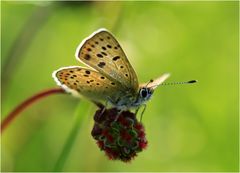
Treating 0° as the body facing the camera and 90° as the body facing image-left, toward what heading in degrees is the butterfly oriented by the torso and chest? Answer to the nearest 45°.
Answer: approximately 270°
